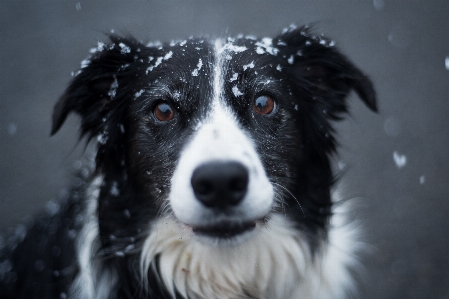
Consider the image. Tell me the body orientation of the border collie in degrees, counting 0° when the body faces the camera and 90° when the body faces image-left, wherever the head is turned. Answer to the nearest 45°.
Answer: approximately 0°

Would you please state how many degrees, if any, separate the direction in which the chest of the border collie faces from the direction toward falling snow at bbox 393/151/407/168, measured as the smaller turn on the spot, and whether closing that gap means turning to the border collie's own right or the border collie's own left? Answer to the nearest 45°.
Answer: approximately 135° to the border collie's own left

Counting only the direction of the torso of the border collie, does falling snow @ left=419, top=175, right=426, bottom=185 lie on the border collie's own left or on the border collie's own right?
on the border collie's own left
